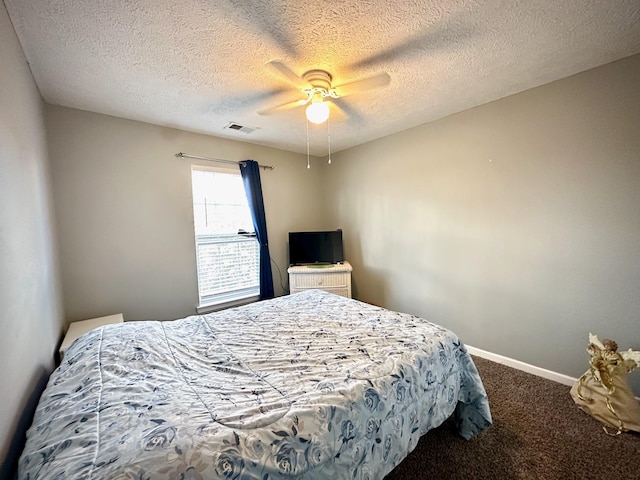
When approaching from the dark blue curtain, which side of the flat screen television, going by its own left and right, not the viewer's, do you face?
right

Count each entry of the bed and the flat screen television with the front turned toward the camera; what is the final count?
1

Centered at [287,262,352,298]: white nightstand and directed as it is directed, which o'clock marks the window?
The window is roughly at 3 o'clock from the white nightstand.

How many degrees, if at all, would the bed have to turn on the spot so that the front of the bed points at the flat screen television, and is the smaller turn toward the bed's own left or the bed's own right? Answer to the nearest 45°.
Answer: approximately 45° to the bed's own left

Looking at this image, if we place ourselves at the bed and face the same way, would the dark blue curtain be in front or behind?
in front

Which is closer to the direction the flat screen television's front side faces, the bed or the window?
the bed

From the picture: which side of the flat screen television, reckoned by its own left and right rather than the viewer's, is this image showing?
front

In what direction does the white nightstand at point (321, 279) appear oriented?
toward the camera

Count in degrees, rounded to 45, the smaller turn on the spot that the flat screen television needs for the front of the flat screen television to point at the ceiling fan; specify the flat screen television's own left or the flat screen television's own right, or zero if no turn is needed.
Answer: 0° — it already faces it

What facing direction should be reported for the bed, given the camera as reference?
facing away from the viewer and to the right of the viewer
